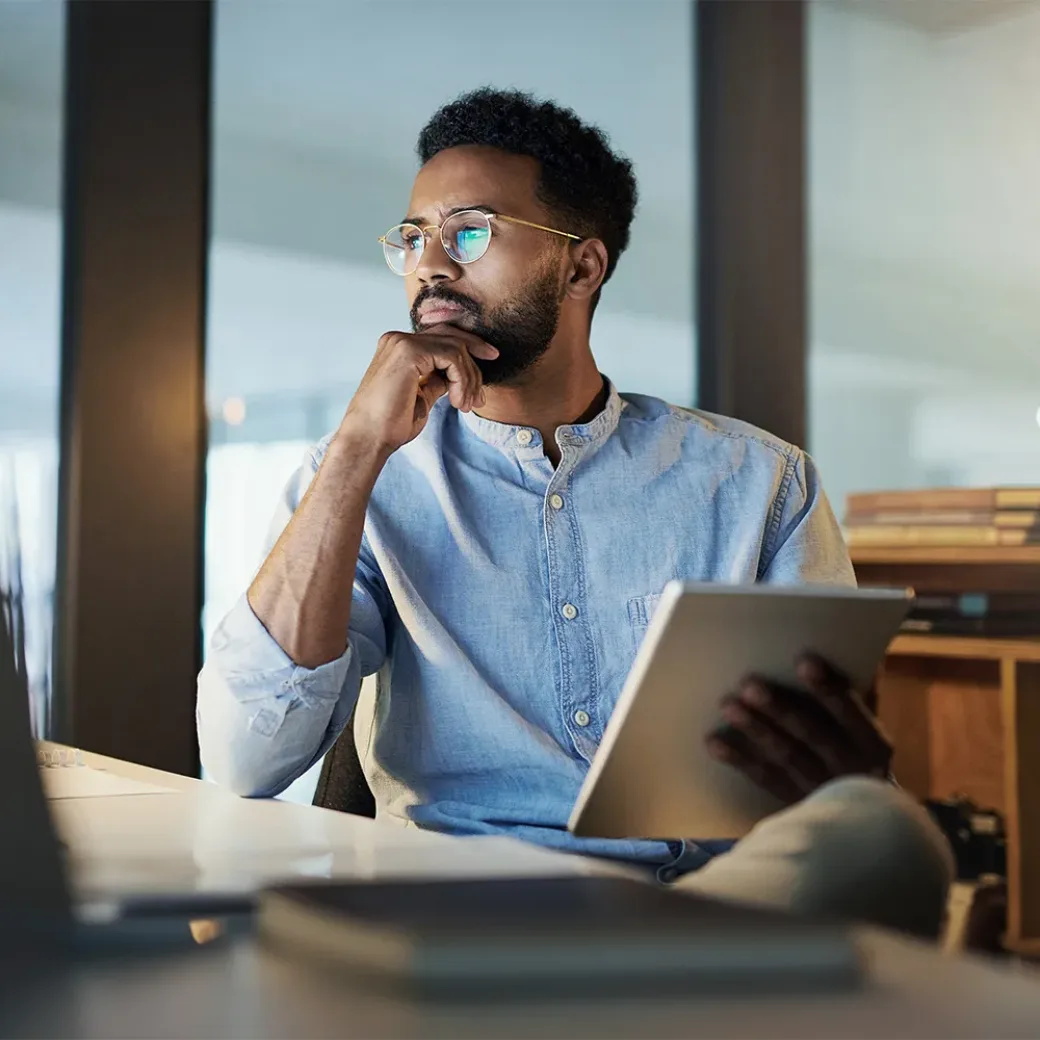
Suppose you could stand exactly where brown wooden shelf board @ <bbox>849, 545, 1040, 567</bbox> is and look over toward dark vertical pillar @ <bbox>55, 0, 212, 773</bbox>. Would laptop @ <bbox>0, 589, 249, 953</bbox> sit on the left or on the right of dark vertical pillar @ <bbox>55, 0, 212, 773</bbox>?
left

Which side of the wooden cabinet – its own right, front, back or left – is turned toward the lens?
front

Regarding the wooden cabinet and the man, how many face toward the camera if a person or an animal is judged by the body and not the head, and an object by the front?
2

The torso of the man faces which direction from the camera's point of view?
toward the camera

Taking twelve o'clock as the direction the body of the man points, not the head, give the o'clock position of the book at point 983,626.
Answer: The book is roughly at 7 o'clock from the man.

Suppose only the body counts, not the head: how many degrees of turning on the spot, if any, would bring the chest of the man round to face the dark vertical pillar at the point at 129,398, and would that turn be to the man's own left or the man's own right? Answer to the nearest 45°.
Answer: approximately 135° to the man's own right

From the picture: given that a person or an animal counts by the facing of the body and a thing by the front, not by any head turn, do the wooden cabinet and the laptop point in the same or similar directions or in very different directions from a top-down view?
very different directions

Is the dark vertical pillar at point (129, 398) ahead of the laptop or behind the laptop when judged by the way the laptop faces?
ahead

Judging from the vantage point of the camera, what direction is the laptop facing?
facing away from the viewer and to the right of the viewer

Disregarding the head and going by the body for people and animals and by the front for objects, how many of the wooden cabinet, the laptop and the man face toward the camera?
2

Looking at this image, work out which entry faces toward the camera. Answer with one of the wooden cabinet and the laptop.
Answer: the wooden cabinet

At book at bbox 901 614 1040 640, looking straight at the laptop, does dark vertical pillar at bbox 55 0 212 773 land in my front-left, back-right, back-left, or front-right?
front-right

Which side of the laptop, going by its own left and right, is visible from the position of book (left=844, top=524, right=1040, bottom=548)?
front
